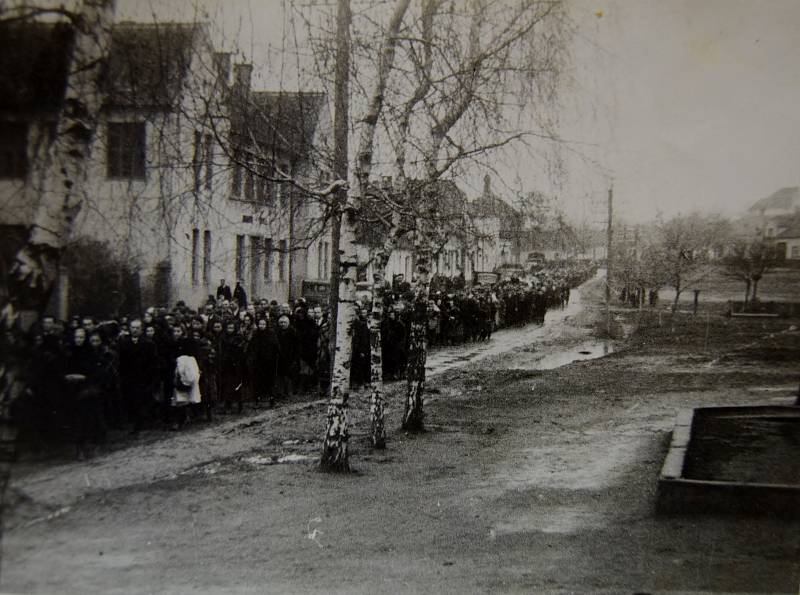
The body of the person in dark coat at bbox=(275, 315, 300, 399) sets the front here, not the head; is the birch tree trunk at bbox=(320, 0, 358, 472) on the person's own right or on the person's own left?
on the person's own left

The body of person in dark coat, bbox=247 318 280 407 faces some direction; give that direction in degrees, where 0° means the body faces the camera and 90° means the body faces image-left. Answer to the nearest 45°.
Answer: approximately 0°

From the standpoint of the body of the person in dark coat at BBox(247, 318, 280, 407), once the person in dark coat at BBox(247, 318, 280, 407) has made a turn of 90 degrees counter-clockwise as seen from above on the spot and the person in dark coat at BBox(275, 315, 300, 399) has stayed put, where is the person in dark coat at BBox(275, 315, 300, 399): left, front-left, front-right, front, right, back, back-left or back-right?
front-left

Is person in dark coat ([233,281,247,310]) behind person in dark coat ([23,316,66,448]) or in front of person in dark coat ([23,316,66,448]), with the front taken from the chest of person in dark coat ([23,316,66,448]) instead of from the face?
behind

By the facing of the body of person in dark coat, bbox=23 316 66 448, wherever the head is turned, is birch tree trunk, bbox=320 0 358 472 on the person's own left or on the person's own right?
on the person's own left

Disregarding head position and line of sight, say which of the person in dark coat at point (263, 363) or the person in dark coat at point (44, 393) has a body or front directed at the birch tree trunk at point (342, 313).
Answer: the person in dark coat at point (263, 363)

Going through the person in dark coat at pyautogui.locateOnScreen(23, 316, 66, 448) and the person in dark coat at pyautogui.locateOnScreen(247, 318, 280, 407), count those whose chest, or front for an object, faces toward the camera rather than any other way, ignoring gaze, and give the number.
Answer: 2

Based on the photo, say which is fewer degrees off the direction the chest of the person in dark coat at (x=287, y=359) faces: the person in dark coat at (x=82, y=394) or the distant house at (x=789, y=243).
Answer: the person in dark coat

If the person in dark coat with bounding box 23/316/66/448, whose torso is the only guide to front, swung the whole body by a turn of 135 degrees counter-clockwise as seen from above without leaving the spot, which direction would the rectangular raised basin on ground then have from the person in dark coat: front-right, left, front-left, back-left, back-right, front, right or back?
front-right

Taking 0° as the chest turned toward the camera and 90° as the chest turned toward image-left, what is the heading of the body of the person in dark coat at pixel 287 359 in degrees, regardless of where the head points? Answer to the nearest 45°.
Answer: approximately 45°

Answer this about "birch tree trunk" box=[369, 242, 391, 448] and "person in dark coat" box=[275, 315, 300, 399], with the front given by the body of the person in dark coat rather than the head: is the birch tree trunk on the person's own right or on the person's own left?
on the person's own left
